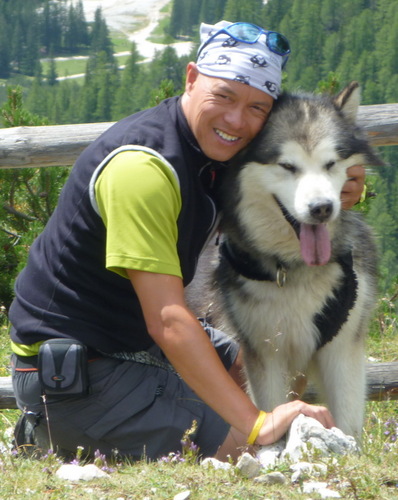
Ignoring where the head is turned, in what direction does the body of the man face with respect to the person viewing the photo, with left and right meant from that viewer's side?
facing to the right of the viewer

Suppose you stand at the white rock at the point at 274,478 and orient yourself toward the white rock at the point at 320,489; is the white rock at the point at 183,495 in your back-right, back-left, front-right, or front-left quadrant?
back-right

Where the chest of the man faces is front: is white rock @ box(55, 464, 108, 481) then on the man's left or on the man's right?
on the man's right

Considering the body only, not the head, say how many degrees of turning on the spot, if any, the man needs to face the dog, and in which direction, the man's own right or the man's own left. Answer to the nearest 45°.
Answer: approximately 45° to the man's own left
